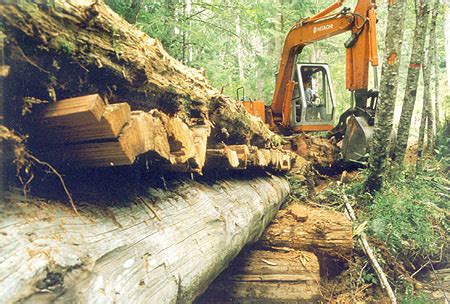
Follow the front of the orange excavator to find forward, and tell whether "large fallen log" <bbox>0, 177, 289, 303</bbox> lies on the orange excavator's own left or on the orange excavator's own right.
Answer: on the orange excavator's own right

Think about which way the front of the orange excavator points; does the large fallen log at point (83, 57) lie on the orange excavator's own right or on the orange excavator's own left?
on the orange excavator's own right

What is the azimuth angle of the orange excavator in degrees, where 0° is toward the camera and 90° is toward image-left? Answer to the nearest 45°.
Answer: approximately 315°

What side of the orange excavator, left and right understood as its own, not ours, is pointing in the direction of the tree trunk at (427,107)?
left
